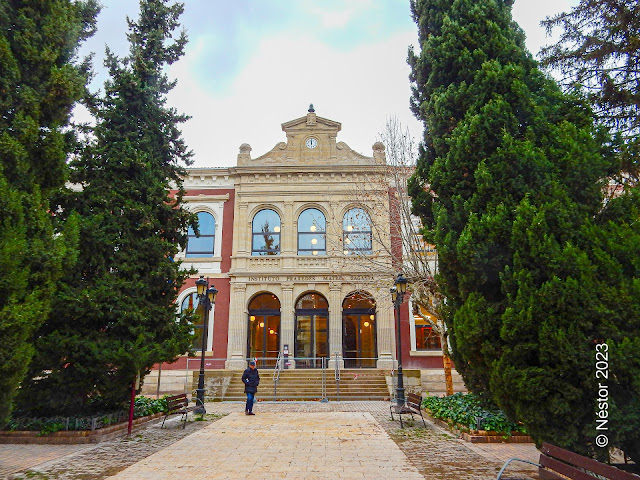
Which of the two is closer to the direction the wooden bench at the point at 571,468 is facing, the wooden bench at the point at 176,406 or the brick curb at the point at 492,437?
the wooden bench

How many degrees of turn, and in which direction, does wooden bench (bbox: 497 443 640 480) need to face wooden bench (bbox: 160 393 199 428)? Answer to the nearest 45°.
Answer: approximately 45° to its right

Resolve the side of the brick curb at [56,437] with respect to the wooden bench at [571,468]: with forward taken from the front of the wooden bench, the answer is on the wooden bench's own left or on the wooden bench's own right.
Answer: on the wooden bench's own right

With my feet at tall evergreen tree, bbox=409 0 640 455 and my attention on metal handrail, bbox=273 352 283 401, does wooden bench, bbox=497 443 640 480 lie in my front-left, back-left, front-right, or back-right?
back-left

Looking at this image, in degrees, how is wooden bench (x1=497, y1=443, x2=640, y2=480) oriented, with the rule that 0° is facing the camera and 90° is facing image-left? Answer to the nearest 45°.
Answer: approximately 45°

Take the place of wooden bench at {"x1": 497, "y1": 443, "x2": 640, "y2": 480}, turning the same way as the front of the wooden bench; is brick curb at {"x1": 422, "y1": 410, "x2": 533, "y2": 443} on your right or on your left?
on your right

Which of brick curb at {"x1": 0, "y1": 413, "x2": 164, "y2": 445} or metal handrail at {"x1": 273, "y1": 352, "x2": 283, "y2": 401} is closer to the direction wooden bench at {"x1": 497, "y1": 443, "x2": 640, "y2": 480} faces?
the brick curb

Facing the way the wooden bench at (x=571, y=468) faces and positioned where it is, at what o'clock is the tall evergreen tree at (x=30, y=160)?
The tall evergreen tree is roughly at 1 o'clock from the wooden bench.

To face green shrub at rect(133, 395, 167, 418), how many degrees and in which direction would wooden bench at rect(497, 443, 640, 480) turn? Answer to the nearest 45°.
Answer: approximately 45° to its right
